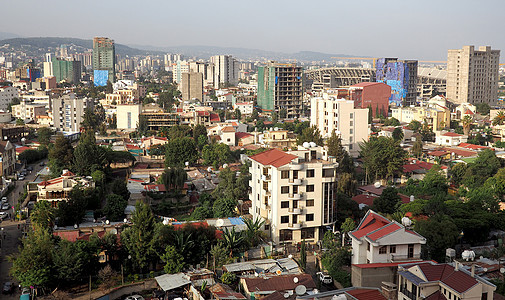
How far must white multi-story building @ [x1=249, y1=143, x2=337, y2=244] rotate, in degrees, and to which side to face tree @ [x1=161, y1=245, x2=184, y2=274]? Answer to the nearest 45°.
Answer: approximately 45° to its right

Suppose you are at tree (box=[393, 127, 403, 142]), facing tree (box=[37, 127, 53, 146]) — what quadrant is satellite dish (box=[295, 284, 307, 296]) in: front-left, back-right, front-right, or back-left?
front-left

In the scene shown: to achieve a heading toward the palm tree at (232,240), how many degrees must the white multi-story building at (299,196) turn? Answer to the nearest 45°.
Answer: approximately 45° to its right

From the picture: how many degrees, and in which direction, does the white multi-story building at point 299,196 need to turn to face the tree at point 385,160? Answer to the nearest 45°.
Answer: approximately 180°

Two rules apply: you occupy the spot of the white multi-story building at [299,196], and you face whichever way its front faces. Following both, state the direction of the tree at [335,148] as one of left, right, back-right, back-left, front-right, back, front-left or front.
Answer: back

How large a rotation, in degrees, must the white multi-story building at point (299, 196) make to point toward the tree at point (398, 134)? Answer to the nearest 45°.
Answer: approximately 180°

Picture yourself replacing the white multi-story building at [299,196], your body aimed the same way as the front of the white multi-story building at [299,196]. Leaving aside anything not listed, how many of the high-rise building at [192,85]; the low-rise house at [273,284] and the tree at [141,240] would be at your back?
1

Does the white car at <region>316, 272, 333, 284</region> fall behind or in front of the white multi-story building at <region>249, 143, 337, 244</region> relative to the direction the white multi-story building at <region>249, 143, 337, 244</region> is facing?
in front

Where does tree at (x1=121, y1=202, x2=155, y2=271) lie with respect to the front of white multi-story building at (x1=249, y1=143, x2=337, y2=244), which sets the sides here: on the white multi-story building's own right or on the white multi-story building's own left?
on the white multi-story building's own right

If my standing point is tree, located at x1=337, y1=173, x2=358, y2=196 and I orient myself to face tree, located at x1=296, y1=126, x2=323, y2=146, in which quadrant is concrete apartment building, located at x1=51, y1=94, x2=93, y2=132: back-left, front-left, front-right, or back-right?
front-left

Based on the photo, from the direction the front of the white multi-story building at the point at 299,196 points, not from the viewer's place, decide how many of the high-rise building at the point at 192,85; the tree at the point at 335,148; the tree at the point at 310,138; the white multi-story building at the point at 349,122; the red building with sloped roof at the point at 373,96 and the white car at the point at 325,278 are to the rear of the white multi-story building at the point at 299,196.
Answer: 5

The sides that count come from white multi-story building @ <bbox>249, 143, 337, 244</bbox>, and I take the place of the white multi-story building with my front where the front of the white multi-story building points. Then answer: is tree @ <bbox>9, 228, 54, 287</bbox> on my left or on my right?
on my right

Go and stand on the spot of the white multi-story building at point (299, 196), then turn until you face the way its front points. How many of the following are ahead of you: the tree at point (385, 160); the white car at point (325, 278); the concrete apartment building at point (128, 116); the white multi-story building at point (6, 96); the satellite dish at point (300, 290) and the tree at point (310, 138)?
2

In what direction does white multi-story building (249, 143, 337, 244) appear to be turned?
toward the camera

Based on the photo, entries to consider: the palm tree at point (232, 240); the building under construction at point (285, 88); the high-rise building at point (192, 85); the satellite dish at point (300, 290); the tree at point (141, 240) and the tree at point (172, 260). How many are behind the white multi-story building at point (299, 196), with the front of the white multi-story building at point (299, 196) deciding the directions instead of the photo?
2

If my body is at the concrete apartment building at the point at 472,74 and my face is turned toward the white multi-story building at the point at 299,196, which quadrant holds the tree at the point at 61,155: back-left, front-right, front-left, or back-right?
front-right
